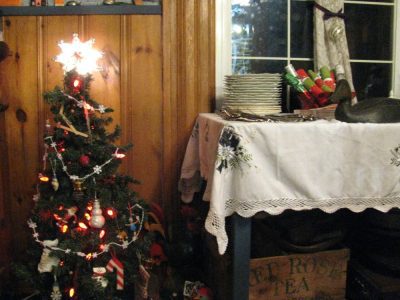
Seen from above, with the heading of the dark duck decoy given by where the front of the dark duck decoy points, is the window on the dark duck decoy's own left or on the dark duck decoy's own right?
on the dark duck decoy's own right

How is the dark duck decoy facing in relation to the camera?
to the viewer's left

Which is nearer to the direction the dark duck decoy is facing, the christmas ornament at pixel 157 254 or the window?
the christmas ornament
